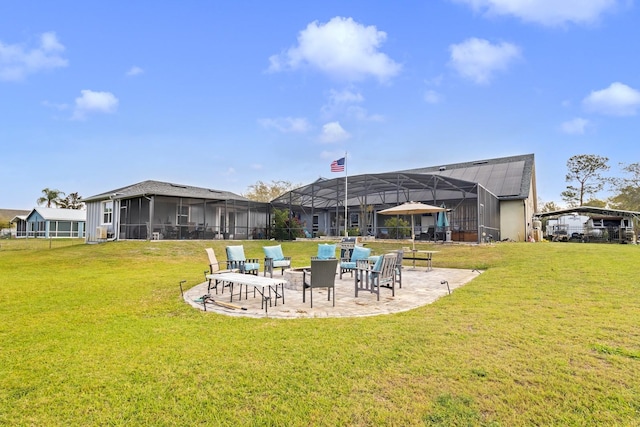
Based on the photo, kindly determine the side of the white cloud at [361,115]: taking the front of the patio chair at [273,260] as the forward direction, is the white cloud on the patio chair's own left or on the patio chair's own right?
on the patio chair's own left

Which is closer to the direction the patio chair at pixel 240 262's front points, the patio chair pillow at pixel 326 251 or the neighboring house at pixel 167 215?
the patio chair pillow

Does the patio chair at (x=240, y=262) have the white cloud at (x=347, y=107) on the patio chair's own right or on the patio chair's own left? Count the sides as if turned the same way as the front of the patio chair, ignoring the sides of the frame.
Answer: on the patio chair's own left

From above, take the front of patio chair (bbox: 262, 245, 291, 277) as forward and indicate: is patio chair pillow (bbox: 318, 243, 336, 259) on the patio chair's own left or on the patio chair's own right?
on the patio chair's own left

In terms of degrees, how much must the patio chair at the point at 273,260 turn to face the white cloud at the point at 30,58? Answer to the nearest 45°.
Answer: approximately 180°

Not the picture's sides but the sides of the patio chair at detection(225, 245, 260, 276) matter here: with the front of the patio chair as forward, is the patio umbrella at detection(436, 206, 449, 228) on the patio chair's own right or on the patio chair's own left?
on the patio chair's own left

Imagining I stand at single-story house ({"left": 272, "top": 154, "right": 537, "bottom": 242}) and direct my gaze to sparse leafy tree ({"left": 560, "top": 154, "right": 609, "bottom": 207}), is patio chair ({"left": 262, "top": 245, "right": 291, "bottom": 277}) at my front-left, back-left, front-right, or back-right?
back-right

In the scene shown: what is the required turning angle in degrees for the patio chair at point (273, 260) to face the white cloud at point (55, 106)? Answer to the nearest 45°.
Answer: approximately 180°
